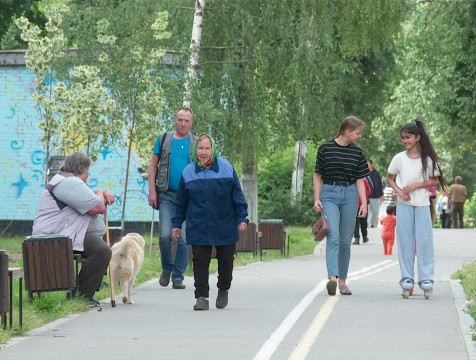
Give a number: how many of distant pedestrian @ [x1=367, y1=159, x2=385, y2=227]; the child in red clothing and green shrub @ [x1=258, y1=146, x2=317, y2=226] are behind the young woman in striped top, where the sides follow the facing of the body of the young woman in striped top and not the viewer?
3

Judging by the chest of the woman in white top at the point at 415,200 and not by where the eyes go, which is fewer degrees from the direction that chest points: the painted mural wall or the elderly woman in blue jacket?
the elderly woman in blue jacket

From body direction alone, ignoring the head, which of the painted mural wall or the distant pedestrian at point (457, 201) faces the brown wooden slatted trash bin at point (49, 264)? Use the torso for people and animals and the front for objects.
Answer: the painted mural wall

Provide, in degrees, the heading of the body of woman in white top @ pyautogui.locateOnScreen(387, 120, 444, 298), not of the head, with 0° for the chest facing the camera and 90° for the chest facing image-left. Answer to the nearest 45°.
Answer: approximately 0°

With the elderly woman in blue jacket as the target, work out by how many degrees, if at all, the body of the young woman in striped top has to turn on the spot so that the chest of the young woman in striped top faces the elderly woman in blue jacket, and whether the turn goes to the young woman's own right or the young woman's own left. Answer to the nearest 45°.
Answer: approximately 45° to the young woman's own right

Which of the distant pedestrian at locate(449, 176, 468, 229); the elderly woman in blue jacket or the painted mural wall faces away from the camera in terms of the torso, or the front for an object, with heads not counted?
the distant pedestrian

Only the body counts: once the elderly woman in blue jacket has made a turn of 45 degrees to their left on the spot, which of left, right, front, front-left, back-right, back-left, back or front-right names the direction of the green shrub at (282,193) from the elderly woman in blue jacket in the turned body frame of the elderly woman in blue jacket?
back-left

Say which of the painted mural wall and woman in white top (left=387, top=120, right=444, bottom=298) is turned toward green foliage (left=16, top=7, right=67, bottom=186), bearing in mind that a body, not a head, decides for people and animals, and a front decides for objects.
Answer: the painted mural wall
